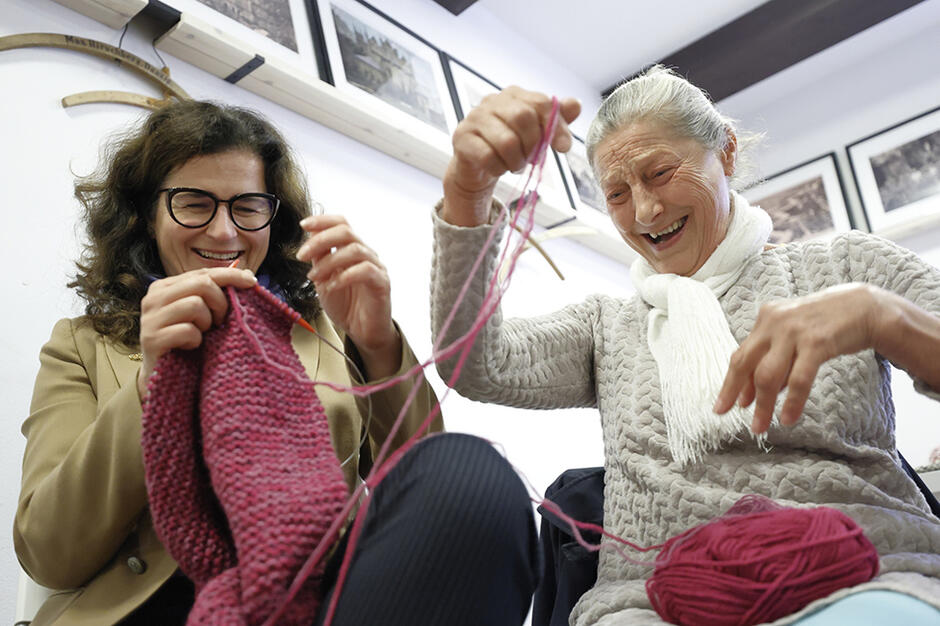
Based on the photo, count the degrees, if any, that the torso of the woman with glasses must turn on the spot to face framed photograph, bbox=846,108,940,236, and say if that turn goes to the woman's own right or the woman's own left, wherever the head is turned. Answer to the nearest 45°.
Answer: approximately 90° to the woman's own left

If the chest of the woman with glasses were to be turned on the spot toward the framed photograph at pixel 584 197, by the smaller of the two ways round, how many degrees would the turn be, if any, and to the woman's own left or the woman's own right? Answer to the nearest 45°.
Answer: approximately 90° to the woman's own left

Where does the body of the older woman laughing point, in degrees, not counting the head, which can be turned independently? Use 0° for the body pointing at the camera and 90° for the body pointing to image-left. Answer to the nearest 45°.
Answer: approximately 45°

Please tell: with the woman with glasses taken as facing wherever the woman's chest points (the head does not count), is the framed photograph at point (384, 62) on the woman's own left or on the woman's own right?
on the woman's own left

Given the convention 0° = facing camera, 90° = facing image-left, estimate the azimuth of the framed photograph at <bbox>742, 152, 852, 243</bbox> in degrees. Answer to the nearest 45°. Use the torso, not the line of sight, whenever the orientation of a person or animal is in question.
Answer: approximately 45°

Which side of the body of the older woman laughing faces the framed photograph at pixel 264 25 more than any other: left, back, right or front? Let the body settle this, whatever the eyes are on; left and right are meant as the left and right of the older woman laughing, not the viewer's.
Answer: right

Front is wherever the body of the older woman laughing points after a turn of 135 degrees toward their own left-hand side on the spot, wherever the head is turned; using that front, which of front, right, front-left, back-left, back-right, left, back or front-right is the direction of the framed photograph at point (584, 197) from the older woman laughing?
left

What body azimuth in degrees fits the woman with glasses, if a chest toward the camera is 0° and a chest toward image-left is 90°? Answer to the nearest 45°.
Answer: approximately 315°

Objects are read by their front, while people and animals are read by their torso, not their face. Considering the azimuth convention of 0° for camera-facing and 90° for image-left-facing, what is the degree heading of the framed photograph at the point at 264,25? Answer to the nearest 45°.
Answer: approximately 315°
